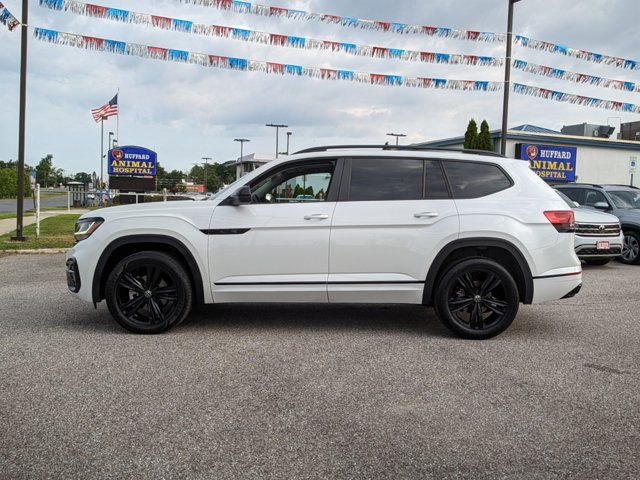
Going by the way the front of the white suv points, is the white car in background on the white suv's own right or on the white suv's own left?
on the white suv's own right

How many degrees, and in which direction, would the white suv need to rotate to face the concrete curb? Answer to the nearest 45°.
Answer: approximately 45° to its right

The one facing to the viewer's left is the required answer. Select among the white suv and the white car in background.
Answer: the white suv

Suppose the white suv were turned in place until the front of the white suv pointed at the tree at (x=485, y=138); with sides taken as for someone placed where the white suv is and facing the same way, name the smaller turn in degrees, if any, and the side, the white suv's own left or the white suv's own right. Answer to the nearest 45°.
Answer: approximately 90° to the white suv's own right

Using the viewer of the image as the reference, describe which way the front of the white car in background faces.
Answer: facing the viewer and to the right of the viewer

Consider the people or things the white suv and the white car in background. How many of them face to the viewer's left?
1

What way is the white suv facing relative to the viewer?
to the viewer's left

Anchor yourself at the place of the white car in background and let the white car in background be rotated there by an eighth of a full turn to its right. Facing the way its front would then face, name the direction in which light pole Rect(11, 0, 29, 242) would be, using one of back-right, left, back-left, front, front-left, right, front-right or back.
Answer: right
